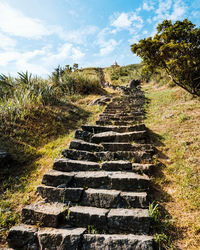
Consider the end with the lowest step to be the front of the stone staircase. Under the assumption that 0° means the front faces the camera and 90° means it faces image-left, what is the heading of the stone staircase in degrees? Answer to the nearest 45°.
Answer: approximately 0°

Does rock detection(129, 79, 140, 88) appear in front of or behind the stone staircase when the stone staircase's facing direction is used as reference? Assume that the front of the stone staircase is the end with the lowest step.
behind

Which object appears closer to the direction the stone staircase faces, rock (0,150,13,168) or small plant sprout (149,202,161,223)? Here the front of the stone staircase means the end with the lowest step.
the small plant sprout

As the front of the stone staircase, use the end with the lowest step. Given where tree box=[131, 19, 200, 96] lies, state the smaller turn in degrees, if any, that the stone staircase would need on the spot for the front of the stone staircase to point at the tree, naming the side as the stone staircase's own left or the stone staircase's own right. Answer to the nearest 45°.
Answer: approximately 135° to the stone staircase's own left

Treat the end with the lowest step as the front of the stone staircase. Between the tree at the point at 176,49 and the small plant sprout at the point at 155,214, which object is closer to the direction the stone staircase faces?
the small plant sprout

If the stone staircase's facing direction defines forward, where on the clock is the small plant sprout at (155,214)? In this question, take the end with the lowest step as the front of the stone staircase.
The small plant sprout is roughly at 10 o'clock from the stone staircase.

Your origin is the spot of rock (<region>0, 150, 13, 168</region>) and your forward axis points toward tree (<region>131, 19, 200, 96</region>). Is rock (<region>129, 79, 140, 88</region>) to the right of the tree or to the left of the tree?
left
